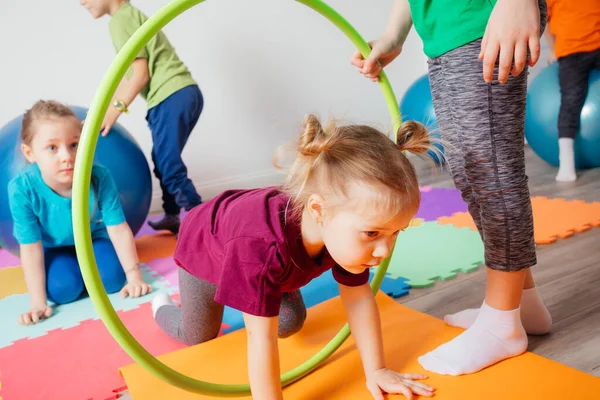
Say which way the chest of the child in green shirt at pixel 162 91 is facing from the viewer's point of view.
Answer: to the viewer's left

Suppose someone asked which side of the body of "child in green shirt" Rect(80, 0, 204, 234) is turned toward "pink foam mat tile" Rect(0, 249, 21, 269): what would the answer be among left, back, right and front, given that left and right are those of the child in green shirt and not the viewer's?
front

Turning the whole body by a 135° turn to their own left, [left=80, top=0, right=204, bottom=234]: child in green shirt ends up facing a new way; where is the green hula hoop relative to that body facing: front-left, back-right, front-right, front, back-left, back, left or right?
front-right

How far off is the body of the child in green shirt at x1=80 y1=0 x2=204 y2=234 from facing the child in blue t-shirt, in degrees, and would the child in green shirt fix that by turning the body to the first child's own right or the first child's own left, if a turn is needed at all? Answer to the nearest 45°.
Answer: approximately 45° to the first child's own left

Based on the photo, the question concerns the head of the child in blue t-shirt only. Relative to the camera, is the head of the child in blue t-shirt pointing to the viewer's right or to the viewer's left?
to the viewer's right

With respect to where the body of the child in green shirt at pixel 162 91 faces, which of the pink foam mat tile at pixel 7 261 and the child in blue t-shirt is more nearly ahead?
the pink foam mat tile
